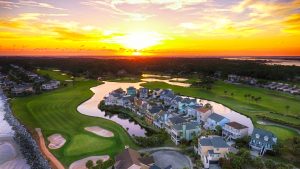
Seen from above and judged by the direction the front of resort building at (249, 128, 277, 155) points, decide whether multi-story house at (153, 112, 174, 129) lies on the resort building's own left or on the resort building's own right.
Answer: on the resort building's own right

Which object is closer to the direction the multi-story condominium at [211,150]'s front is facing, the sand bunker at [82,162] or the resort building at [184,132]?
the sand bunker

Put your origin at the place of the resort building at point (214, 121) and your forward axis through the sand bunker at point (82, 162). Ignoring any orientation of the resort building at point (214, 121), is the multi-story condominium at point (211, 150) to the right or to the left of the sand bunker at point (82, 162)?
left

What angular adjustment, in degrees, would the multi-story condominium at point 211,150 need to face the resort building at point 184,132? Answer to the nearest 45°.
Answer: approximately 135° to its right

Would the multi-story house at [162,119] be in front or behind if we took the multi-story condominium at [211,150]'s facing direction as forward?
behind

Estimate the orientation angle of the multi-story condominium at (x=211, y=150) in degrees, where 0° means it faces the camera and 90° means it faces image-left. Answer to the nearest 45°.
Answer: approximately 0°

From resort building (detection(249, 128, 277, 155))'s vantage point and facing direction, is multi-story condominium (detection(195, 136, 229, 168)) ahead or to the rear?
ahead

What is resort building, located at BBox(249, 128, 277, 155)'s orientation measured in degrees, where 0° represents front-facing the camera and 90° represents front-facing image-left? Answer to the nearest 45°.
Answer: approximately 45°

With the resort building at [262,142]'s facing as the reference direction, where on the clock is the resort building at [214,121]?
the resort building at [214,121] is roughly at 3 o'clock from the resort building at [262,142].

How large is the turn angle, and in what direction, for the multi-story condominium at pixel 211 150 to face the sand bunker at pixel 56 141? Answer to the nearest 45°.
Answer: approximately 90° to its right

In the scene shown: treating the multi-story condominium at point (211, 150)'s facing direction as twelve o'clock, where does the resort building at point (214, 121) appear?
The resort building is roughly at 6 o'clock from the multi-story condominium.

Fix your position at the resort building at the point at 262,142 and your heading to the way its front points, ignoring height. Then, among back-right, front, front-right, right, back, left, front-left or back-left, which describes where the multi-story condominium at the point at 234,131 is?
right
